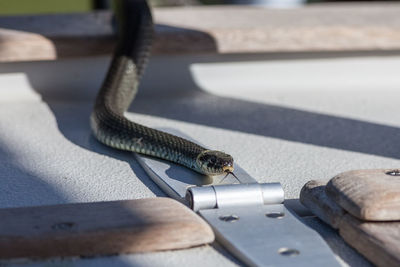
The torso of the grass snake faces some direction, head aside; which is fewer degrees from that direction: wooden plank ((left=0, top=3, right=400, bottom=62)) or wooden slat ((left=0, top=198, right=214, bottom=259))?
the wooden slat

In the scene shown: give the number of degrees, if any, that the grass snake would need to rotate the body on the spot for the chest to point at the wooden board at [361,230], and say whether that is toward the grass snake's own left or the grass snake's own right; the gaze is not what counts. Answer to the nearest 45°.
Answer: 0° — it already faces it

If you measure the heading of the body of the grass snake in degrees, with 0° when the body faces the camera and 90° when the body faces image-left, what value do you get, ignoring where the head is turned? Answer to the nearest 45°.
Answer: approximately 315°

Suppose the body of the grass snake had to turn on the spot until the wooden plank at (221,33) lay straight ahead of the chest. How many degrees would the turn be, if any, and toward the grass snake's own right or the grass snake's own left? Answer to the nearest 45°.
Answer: approximately 90° to the grass snake's own left

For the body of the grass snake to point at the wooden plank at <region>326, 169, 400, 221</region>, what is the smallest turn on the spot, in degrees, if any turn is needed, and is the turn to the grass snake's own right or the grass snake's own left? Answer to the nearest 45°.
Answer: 0° — it already faces it
